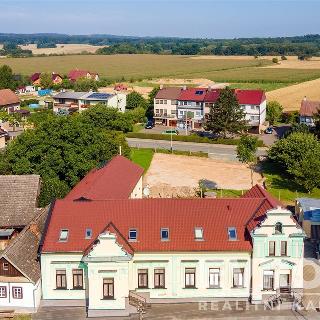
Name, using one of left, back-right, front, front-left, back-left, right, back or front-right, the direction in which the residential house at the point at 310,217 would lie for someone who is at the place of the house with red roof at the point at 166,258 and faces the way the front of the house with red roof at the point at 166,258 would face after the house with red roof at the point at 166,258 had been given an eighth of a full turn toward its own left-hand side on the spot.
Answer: left

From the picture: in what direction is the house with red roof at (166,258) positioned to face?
toward the camera

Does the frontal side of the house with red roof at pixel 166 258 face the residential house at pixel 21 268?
no
